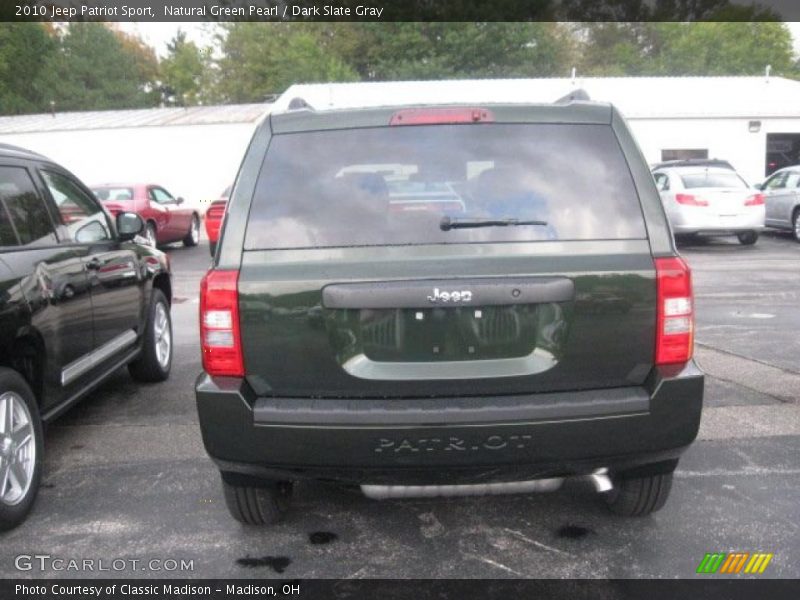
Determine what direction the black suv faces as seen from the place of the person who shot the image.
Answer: facing away from the viewer and to the right of the viewer

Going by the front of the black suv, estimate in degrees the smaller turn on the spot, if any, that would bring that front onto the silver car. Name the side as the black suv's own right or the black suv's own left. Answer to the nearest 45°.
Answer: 0° — it already faces it

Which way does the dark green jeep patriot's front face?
away from the camera

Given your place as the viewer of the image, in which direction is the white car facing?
facing away from the viewer and to the left of the viewer

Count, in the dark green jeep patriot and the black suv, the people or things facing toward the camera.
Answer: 0

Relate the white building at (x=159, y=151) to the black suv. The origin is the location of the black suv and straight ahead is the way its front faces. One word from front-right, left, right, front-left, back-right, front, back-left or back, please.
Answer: front-left

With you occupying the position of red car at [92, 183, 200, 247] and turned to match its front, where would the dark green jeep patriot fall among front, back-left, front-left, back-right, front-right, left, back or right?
back-right

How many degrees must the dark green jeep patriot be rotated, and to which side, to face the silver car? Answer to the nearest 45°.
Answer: approximately 45° to its right

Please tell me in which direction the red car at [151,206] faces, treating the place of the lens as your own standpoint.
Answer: facing away from the viewer and to the right of the viewer

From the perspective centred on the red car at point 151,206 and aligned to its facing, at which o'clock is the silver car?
The silver car is roughly at 2 o'clock from the red car.

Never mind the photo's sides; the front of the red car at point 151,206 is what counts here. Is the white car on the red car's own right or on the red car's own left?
on the red car's own right

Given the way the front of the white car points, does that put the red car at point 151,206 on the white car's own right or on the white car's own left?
on the white car's own left

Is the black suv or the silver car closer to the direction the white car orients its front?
the silver car

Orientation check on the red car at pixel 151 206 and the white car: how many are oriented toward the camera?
0
